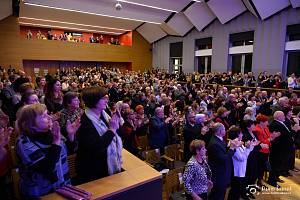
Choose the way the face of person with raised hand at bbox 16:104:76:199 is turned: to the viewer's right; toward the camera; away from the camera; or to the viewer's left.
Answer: to the viewer's right

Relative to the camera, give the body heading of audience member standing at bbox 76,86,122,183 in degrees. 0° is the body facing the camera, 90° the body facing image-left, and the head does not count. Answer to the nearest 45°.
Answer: approximately 270°

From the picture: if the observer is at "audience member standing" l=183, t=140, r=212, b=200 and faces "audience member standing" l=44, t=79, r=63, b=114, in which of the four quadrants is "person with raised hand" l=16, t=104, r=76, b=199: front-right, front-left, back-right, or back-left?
front-left

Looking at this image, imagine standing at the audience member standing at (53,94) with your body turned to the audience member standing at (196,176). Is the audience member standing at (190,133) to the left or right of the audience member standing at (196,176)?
left

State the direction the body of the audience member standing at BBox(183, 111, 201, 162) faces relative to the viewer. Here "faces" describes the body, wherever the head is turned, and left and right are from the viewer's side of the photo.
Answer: facing the viewer and to the right of the viewer

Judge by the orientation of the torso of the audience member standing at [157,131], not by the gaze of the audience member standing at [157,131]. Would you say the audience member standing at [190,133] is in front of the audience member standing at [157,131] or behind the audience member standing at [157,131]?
in front

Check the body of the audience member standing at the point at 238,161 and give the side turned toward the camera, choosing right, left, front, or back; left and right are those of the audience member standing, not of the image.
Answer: right

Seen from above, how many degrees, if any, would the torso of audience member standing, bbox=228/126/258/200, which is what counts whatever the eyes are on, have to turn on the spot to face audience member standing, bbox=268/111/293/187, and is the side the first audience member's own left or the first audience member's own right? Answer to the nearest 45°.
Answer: approximately 45° to the first audience member's own left

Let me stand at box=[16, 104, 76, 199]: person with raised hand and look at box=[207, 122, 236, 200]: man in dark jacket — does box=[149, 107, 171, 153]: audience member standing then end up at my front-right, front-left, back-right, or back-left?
front-left

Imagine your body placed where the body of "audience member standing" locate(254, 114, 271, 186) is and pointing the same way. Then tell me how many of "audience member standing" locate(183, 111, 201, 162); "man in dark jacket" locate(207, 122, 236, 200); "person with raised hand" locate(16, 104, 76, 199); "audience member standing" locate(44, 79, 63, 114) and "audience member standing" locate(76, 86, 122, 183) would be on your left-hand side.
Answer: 0

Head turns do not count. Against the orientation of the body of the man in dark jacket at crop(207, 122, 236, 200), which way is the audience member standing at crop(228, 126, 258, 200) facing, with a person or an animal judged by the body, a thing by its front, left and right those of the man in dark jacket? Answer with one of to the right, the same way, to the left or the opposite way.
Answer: the same way

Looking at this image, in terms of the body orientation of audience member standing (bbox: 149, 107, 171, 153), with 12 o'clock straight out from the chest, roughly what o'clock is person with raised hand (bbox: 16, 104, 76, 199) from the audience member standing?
The person with raised hand is roughly at 2 o'clock from the audience member standing.

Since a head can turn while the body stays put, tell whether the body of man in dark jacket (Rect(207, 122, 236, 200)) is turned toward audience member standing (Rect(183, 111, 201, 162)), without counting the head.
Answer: no

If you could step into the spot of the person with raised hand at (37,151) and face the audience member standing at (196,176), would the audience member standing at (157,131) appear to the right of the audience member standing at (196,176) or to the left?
left

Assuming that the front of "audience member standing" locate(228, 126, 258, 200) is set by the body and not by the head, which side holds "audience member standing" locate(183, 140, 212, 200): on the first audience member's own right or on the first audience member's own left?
on the first audience member's own right

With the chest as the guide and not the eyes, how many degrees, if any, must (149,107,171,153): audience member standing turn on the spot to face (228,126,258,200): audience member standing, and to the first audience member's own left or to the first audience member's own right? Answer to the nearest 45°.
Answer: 0° — they already face them

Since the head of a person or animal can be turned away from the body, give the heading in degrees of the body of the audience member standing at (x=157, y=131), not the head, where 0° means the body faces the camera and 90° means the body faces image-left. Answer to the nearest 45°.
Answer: approximately 315°

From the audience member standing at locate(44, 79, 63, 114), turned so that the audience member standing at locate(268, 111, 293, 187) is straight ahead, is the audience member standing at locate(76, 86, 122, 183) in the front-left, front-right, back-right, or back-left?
front-right
